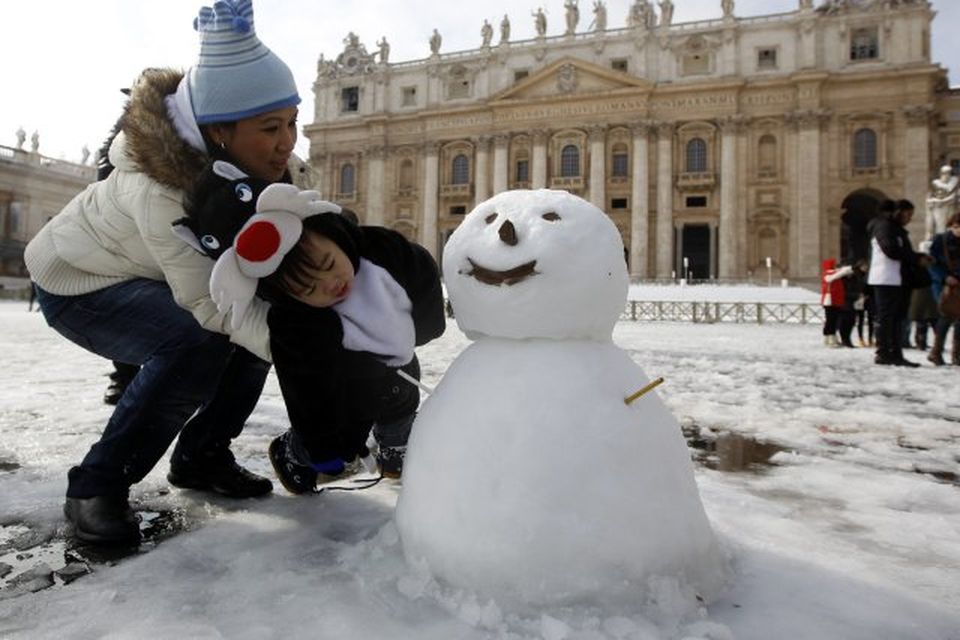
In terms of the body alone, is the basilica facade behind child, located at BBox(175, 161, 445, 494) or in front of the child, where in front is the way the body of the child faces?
behind

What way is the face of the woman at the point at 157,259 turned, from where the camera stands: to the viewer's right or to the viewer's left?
to the viewer's right

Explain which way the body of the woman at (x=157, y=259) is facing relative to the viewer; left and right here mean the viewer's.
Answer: facing to the right of the viewer

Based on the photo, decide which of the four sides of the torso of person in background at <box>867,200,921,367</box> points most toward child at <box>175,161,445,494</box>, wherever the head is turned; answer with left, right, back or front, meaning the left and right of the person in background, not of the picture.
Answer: right

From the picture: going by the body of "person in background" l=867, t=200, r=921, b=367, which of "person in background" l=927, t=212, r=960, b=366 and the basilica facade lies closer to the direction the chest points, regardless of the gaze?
the person in background

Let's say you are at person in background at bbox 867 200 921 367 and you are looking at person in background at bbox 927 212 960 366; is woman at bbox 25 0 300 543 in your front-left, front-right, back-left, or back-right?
back-right

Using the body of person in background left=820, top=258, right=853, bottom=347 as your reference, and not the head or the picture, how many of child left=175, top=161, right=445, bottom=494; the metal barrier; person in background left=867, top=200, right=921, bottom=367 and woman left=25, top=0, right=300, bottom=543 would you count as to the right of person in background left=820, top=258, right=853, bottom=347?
3
